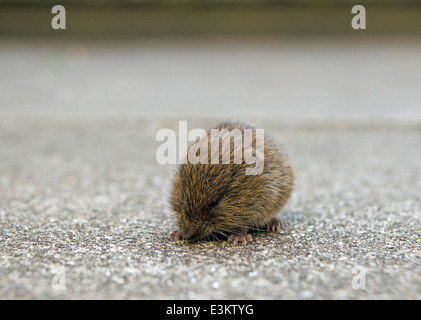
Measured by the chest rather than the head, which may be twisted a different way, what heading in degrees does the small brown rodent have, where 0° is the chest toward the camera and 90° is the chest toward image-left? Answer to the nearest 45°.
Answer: approximately 45°
